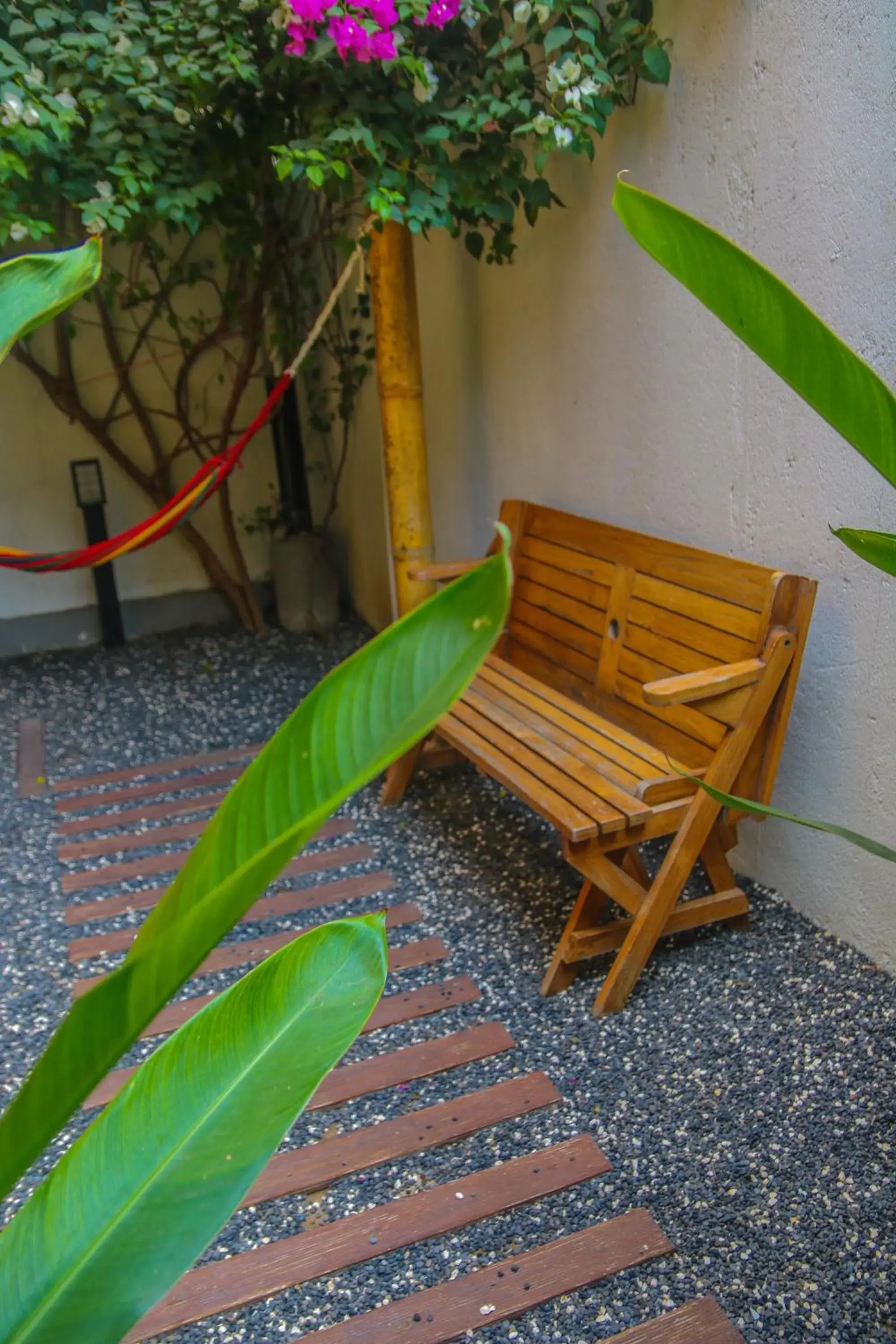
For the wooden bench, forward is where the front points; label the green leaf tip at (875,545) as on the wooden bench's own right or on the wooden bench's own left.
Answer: on the wooden bench's own left

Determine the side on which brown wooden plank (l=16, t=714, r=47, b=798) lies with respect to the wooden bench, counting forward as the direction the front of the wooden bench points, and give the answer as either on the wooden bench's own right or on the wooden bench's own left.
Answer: on the wooden bench's own right

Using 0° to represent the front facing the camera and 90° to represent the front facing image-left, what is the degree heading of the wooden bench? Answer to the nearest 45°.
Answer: approximately 45°

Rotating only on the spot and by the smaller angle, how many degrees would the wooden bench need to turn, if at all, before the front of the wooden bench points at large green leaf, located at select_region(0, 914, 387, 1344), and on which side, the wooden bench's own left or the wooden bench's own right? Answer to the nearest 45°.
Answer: approximately 45° to the wooden bench's own left

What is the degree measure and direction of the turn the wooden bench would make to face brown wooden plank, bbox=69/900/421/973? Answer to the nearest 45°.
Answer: approximately 45° to its right

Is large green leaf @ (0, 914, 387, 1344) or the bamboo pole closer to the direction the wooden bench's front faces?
the large green leaf

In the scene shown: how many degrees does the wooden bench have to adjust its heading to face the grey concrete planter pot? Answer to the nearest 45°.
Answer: approximately 90° to its right

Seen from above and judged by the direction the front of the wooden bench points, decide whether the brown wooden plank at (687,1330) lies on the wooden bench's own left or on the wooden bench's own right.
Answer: on the wooden bench's own left

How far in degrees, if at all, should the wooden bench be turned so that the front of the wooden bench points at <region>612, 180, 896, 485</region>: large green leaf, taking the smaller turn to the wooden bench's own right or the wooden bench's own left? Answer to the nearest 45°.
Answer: approximately 45° to the wooden bench's own left

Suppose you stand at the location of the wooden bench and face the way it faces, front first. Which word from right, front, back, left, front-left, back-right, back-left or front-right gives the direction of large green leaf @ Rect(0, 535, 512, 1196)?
front-left
